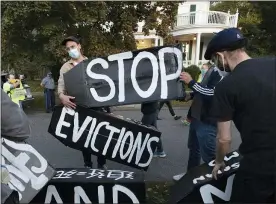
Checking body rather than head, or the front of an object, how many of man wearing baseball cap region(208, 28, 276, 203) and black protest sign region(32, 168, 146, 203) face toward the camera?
1

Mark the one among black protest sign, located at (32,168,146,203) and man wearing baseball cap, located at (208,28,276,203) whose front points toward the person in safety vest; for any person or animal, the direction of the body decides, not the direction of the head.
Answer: the man wearing baseball cap

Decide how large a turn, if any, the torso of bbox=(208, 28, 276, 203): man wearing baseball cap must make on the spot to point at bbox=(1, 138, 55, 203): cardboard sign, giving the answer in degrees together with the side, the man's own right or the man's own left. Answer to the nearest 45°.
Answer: approximately 45° to the man's own left

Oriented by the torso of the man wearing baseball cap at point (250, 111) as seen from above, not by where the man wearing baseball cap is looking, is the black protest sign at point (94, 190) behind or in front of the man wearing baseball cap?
in front

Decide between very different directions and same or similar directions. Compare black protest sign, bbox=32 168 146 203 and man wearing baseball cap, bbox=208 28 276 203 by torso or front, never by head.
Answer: very different directions

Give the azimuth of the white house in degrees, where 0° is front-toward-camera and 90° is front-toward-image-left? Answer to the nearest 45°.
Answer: approximately 45°

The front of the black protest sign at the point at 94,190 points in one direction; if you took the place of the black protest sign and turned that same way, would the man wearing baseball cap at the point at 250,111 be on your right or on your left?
on your left

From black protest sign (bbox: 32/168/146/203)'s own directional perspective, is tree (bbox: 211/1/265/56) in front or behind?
behind

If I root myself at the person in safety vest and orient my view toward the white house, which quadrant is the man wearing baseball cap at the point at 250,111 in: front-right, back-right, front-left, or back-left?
back-right

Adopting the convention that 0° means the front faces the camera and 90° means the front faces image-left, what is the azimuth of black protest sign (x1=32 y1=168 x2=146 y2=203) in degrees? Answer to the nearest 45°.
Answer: approximately 0°

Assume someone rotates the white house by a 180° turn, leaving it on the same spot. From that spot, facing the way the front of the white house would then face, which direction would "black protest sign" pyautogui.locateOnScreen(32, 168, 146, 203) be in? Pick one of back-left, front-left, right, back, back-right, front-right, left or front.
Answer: back-right

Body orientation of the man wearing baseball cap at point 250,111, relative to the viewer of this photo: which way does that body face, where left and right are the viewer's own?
facing away from the viewer and to the left of the viewer

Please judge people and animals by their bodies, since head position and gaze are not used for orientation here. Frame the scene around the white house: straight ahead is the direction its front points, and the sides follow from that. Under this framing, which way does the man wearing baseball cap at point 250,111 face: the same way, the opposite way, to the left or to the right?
to the right

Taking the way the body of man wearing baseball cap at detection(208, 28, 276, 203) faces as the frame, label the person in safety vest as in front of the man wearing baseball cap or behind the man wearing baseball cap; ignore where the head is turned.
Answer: in front
